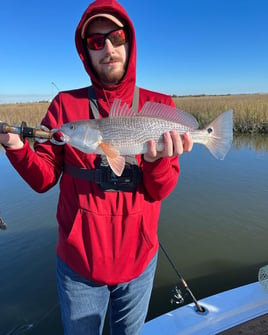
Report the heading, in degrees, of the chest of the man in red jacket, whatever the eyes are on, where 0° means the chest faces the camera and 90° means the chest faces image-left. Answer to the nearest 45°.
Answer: approximately 0°
